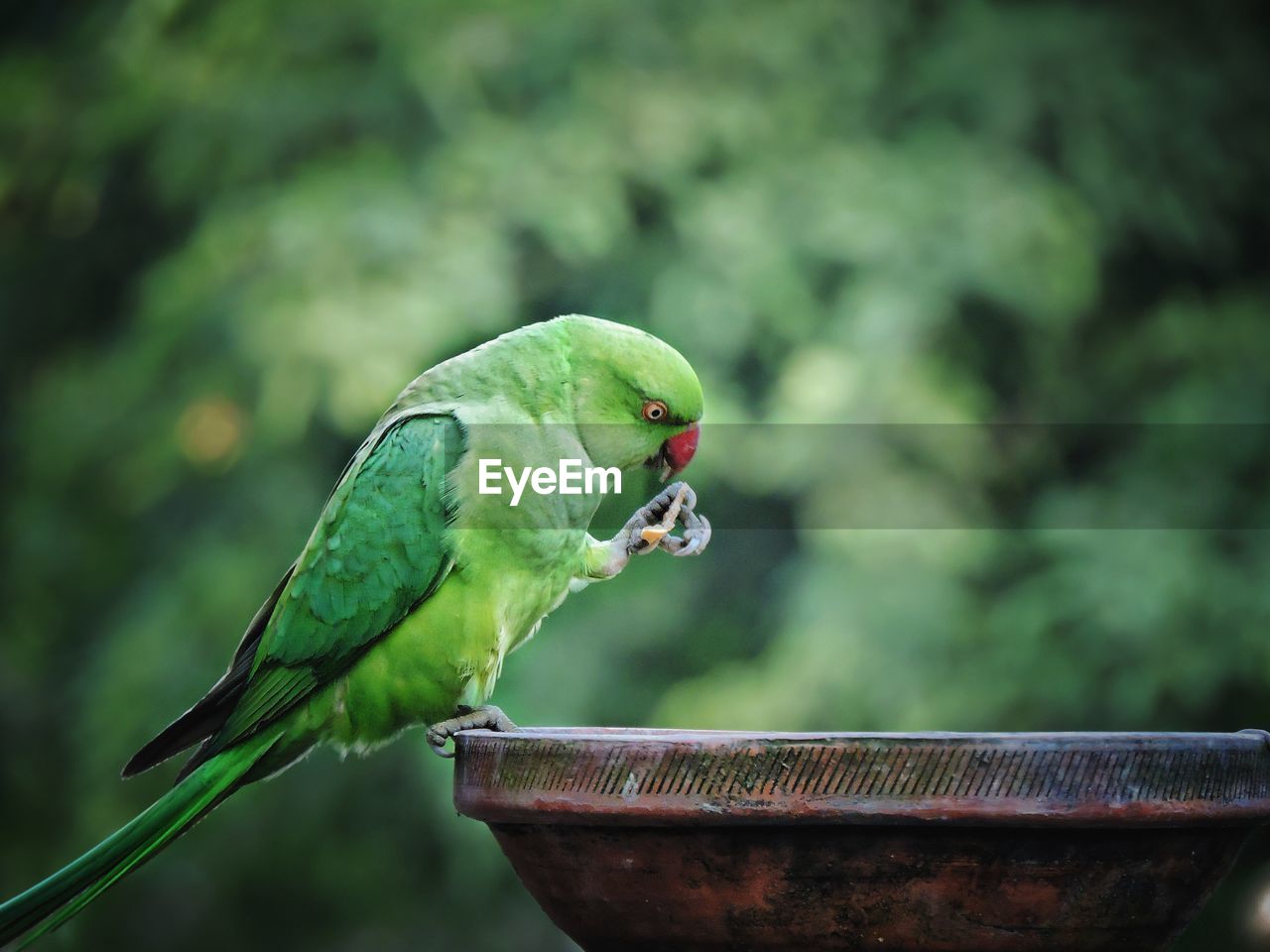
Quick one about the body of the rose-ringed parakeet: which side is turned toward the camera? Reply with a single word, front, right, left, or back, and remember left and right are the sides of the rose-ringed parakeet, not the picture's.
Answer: right
